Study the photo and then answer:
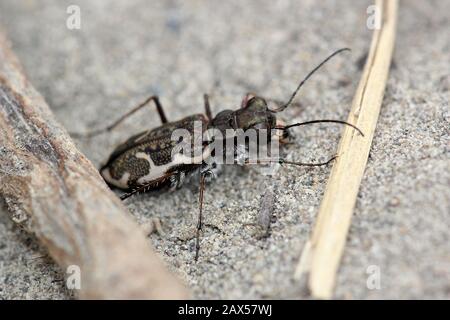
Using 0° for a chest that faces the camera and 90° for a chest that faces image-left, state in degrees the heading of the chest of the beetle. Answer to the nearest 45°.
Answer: approximately 270°

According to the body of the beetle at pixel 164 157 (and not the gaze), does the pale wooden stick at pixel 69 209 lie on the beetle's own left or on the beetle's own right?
on the beetle's own right

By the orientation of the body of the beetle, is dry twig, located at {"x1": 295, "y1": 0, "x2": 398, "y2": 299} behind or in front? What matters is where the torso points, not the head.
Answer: in front

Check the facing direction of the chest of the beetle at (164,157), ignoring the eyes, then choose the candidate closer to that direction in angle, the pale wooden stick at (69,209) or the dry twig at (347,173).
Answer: the dry twig
